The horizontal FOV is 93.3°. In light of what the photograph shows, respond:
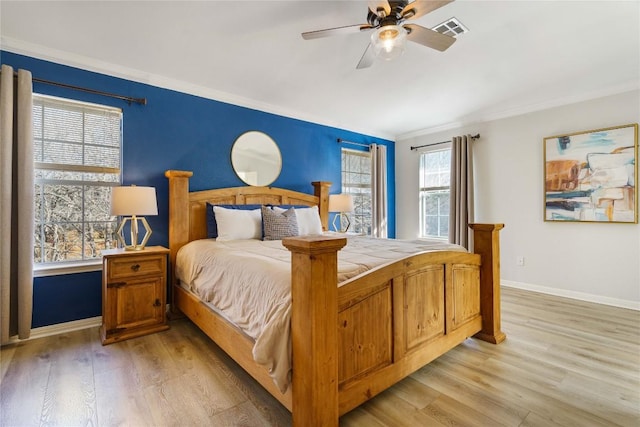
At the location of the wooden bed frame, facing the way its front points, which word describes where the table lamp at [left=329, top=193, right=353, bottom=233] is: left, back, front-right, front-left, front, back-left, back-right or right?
back-left

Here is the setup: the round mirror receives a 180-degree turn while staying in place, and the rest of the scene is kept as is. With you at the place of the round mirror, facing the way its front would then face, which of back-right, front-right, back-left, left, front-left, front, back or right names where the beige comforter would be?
back-left

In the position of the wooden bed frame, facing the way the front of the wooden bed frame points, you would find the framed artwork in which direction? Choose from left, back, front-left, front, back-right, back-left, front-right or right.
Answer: left

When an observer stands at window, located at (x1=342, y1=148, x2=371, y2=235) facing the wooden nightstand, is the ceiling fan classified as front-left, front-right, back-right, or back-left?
front-left

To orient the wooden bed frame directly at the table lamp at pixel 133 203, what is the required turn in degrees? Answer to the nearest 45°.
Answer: approximately 180°

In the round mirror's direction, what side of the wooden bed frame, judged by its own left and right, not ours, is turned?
back

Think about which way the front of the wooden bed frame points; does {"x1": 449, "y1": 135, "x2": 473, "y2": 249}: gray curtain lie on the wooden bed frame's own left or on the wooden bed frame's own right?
on the wooden bed frame's own left

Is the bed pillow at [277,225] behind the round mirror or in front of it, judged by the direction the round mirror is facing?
in front

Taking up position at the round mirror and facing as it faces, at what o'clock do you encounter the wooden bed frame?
The wooden bed frame is roughly at 1 o'clock from the round mirror.

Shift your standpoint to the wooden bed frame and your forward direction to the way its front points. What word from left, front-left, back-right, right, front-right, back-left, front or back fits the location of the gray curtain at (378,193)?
back-left

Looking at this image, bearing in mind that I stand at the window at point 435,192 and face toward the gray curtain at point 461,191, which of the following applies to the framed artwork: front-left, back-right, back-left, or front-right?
front-left

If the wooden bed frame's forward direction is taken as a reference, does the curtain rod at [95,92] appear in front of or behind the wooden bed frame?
behind

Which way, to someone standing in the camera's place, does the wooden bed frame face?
facing the viewer and to the right of the viewer

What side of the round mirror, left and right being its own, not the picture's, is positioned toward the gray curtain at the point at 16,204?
right

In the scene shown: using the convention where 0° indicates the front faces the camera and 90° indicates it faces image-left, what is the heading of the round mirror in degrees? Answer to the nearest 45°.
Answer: approximately 315°

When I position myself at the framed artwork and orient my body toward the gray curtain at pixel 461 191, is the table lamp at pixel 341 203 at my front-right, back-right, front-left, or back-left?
front-left

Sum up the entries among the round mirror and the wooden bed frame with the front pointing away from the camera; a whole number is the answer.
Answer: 0

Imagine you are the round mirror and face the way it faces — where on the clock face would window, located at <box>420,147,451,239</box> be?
The window is roughly at 10 o'clock from the round mirror.
